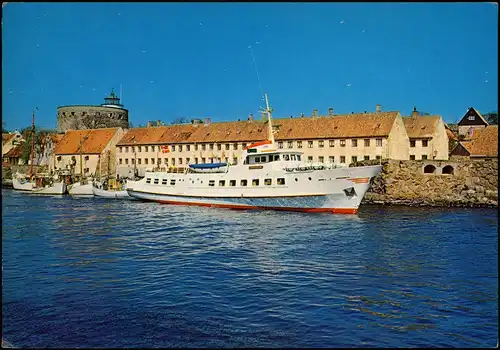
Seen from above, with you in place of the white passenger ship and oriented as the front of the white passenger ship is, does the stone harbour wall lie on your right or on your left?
on your left

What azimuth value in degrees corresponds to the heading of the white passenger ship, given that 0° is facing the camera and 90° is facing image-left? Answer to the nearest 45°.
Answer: approximately 315°
